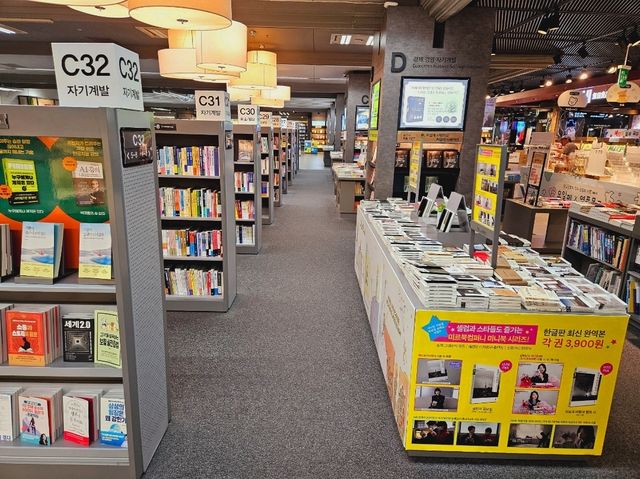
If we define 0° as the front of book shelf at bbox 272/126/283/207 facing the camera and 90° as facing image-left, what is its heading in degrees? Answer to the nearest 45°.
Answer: approximately 0°

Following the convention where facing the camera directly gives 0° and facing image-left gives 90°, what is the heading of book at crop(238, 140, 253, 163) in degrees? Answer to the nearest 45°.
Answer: approximately 0°

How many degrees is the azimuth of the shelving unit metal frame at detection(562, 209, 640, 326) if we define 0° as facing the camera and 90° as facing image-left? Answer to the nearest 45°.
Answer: approximately 45°

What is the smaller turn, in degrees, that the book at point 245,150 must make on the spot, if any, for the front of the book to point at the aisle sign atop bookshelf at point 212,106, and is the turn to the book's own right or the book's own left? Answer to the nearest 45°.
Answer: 0° — it already faces it

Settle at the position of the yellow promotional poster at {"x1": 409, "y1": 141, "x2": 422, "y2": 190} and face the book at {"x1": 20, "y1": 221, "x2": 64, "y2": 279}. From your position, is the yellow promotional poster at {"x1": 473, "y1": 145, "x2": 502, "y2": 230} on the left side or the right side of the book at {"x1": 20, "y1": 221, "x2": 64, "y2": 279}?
left

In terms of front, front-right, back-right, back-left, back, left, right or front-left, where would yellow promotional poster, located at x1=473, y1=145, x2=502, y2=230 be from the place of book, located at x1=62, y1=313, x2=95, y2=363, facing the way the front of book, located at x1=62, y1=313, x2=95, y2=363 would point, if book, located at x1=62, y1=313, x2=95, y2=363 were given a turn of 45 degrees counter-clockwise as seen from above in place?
front-left

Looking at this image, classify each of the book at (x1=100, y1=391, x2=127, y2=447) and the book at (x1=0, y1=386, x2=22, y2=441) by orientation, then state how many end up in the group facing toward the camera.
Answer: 2

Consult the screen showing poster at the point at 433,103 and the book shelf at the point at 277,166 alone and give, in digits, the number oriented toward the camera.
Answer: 2

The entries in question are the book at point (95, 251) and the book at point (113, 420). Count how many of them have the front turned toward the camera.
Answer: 2
